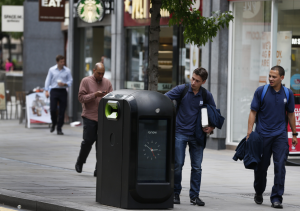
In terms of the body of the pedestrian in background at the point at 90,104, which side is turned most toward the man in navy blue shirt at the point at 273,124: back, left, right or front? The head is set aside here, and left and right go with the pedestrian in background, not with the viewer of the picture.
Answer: front

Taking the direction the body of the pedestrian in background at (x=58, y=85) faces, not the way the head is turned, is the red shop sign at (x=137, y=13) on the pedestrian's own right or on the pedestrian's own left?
on the pedestrian's own left

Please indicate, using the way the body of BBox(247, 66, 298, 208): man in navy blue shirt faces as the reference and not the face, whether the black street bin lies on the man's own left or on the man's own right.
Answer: on the man's own right

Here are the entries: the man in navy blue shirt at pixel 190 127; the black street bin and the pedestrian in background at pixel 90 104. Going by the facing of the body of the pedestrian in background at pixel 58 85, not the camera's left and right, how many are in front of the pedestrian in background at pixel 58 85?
3

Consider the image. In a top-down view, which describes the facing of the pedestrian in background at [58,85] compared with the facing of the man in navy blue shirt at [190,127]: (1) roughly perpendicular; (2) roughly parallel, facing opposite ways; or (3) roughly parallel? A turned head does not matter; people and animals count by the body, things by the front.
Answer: roughly parallel

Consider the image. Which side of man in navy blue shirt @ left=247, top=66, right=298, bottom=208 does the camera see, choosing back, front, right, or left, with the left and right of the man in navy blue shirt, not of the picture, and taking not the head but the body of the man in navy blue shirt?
front

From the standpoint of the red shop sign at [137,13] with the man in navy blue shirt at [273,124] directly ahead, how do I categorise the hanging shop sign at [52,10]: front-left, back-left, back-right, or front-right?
back-right

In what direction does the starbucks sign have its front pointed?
toward the camera

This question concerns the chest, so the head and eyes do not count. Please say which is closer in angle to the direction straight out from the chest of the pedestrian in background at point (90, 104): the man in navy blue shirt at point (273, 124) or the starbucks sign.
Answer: the man in navy blue shirt

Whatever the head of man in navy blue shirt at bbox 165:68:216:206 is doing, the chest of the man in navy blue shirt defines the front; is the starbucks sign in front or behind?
behind

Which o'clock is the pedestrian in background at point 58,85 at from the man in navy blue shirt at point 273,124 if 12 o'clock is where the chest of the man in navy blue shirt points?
The pedestrian in background is roughly at 5 o'clock from the man in navy blue shirt.

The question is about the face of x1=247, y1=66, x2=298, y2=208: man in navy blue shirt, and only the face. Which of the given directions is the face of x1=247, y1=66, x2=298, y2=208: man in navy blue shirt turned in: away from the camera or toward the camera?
toward the camera

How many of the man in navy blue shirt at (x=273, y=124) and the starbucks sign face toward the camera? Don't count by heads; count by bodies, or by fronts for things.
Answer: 2

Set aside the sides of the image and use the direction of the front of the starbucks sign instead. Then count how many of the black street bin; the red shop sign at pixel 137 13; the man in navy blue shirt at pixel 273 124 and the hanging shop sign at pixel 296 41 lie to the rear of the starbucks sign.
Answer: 0
